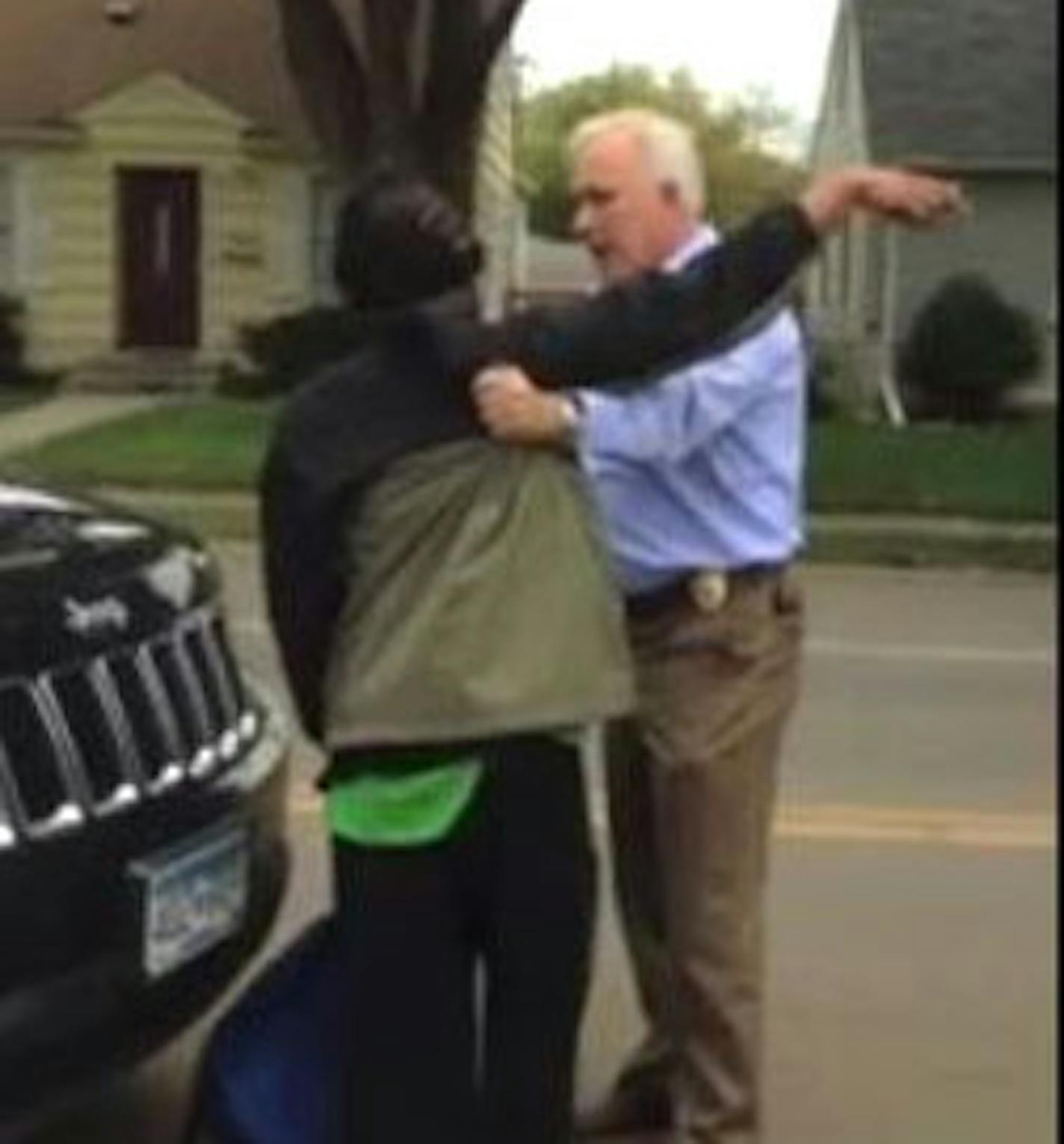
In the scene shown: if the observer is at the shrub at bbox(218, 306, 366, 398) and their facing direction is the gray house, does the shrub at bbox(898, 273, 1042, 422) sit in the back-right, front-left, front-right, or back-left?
front-right

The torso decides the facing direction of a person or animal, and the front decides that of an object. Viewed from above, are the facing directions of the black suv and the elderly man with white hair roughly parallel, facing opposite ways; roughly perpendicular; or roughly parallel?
roughly perpendicular

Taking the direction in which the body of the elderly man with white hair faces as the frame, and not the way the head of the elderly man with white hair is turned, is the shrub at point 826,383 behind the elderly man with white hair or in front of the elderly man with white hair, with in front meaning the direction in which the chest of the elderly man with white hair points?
behind

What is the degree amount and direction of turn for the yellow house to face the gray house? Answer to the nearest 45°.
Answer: approximately 45° to its left

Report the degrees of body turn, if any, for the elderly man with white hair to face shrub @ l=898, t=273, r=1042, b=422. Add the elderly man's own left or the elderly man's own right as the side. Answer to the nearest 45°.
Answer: approximately 135° to the elderly man's own right

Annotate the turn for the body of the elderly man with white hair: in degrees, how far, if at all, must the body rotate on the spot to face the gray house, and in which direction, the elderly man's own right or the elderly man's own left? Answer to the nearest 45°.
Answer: approximately 135° to the elderly man's own right

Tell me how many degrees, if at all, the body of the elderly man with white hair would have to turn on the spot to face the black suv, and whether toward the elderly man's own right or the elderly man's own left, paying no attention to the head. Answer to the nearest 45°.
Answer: approximately 45° to the elderly man's own right

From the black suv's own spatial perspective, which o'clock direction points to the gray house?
The gray house is roughly at 8 o'clock from the black suv.

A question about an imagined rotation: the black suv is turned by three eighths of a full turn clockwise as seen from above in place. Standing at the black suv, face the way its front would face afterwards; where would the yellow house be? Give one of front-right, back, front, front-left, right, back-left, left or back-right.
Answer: right

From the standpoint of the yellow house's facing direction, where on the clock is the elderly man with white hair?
The elderly man with white hair is roughly at 12 o'clock from the yellow house.

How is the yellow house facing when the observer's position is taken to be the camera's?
facing the viewer

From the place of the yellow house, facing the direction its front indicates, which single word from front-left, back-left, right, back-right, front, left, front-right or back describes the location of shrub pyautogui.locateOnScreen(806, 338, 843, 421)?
front-left

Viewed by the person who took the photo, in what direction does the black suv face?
facing the viewer and to the right of the viewer

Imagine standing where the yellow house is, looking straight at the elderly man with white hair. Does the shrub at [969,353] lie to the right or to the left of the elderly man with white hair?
left

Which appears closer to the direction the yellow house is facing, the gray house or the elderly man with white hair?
the elderly man with white hair
